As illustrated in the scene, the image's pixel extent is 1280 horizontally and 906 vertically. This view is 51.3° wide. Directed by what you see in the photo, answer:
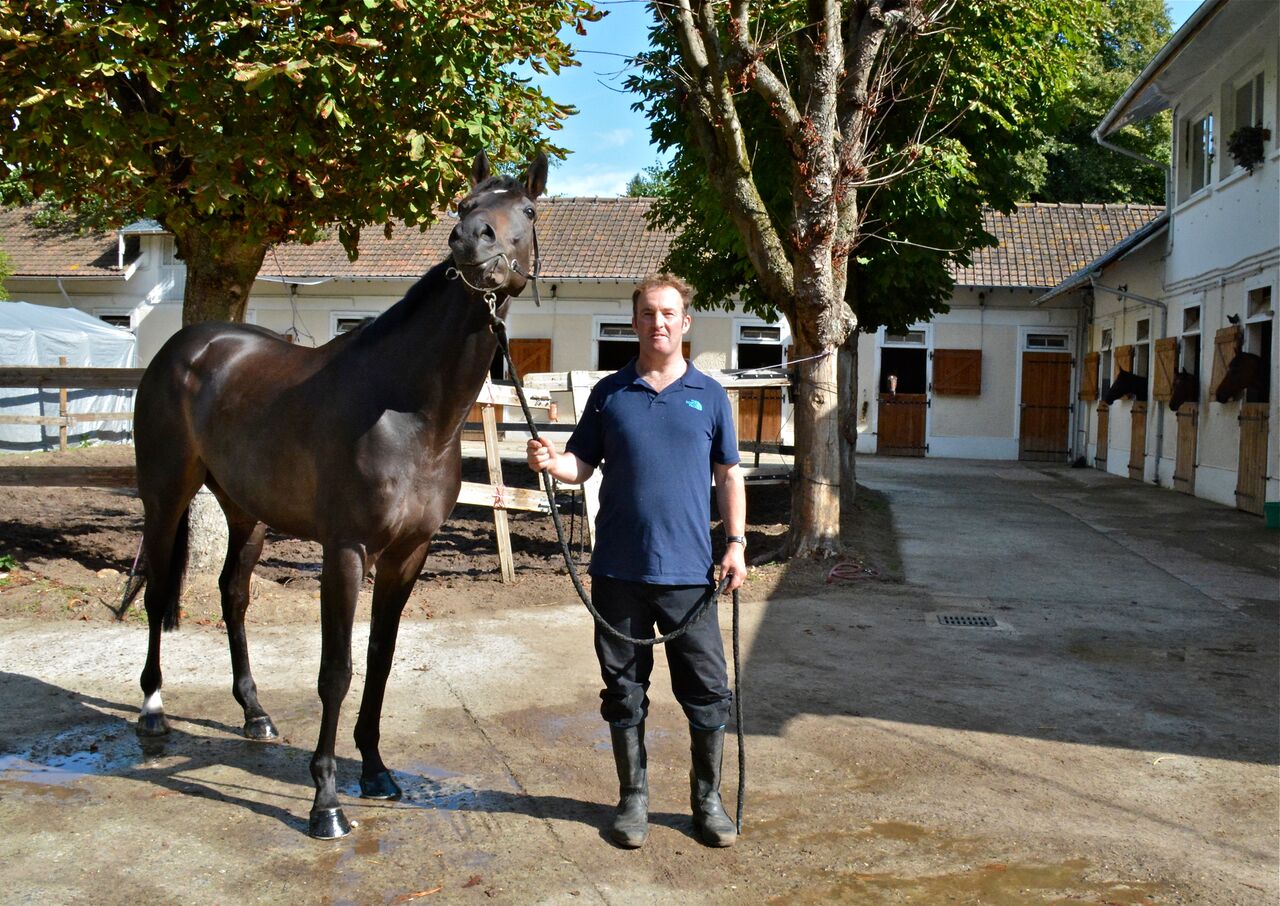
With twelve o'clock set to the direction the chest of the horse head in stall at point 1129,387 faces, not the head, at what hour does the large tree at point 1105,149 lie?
The large tree is roughly at 3 o'clock from the horse head in stall.

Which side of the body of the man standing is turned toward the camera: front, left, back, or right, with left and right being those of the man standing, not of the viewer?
front

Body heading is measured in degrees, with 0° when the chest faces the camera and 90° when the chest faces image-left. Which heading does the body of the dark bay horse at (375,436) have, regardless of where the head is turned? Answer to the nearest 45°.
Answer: approximately 315°

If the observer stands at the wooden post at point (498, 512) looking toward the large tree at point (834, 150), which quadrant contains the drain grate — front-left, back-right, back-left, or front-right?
front-right

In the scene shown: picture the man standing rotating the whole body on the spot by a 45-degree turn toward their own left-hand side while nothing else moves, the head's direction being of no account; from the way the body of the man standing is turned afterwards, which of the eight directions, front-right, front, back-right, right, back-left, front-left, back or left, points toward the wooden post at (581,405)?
back-left

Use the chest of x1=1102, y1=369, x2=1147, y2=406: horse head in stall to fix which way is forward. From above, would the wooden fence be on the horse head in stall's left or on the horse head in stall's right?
on the horse head in stall's left

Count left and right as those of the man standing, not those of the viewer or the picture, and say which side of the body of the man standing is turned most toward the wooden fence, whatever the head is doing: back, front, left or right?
back

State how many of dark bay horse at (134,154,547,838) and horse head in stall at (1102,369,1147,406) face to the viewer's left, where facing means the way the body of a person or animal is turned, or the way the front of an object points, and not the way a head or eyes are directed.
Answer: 1

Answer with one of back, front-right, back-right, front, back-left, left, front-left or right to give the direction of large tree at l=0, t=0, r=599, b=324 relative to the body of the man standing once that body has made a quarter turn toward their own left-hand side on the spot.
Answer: back-left

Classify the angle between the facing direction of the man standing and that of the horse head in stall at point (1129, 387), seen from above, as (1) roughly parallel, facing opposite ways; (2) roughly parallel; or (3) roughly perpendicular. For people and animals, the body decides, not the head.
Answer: roughly perpendicular

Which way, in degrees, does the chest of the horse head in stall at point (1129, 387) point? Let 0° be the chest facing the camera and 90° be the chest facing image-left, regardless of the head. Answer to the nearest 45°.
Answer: approximately 90°

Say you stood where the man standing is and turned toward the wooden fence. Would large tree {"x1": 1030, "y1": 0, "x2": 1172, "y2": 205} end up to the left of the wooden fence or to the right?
right

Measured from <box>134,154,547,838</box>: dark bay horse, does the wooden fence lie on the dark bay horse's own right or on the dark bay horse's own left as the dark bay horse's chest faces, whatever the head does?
on the dark bay horse's own left

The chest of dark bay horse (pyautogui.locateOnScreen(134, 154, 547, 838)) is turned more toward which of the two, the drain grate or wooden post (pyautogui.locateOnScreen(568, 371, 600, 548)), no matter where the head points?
the drain grate

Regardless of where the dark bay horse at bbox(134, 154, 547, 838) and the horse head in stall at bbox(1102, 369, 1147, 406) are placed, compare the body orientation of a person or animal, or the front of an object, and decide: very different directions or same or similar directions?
very different directions
